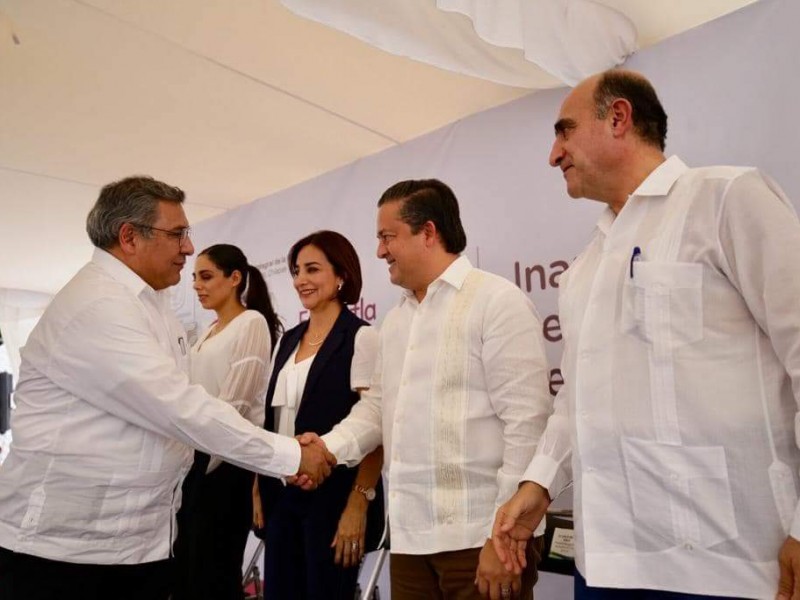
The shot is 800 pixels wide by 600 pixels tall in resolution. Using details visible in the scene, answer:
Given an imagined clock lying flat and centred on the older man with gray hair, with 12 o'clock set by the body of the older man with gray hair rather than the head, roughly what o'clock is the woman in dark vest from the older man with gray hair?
The woman in dark vest is roughly at 11 o'clock from the older man with gray hair.

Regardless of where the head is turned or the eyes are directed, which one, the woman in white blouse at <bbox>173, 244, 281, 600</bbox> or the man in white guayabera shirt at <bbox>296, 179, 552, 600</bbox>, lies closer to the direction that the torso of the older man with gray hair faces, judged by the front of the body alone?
the man in white guayabera shirt

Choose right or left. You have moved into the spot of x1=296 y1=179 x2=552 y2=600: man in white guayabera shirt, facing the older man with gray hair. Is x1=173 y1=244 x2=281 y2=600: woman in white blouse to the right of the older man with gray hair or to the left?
right

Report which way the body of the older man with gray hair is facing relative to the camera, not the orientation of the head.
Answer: to the viewer's right

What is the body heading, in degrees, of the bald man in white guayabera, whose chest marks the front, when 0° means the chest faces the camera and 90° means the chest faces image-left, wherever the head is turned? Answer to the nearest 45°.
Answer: approximately 45°

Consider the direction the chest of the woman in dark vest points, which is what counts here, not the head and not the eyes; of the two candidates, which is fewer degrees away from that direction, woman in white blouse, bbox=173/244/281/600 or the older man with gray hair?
the older man with gray hair

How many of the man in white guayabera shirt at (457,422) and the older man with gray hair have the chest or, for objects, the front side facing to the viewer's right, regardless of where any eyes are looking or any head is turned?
1

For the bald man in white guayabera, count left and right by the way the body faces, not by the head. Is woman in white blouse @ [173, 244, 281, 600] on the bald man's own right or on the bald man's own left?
on the bald man's own right

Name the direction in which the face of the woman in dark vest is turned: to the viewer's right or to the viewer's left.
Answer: to the viewer's left

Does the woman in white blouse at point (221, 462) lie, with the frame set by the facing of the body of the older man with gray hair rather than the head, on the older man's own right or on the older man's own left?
on the older man's own left

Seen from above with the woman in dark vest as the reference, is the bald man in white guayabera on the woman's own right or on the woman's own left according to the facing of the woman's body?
on the woman's own left
